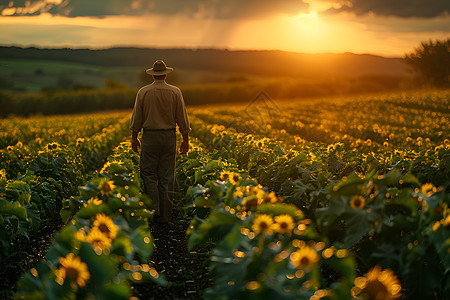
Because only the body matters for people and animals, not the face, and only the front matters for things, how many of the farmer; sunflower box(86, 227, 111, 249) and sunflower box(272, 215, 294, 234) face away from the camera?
1

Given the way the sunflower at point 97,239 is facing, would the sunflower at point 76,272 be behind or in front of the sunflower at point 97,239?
in front

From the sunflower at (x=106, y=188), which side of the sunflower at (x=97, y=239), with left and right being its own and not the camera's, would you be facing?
back

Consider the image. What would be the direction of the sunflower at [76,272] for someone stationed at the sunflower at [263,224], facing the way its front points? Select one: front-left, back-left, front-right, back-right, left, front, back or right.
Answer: front-right

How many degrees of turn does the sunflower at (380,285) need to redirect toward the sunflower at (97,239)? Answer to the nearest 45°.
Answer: approximately 90° to its right

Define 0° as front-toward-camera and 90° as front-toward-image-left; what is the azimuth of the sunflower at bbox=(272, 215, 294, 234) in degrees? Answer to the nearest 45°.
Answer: approximately 0°

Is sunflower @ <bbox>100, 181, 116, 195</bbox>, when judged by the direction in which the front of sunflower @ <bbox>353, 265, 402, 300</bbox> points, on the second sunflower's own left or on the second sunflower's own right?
on the second sunflower's own right

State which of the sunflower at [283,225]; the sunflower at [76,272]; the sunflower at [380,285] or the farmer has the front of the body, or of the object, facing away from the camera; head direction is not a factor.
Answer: the farmer

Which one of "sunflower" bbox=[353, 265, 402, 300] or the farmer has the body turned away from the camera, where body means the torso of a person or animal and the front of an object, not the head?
the farmer

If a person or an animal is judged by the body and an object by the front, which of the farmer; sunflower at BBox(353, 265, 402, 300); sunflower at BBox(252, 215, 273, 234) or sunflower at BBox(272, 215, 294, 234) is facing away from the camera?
the farmer
